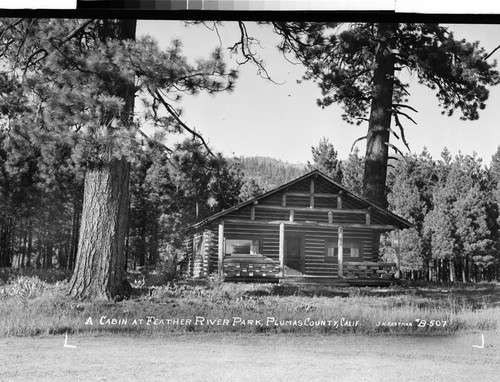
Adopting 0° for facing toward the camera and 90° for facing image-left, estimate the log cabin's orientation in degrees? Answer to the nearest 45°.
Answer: approximately 0°

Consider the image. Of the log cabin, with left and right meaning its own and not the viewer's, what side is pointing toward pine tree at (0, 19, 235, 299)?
right
